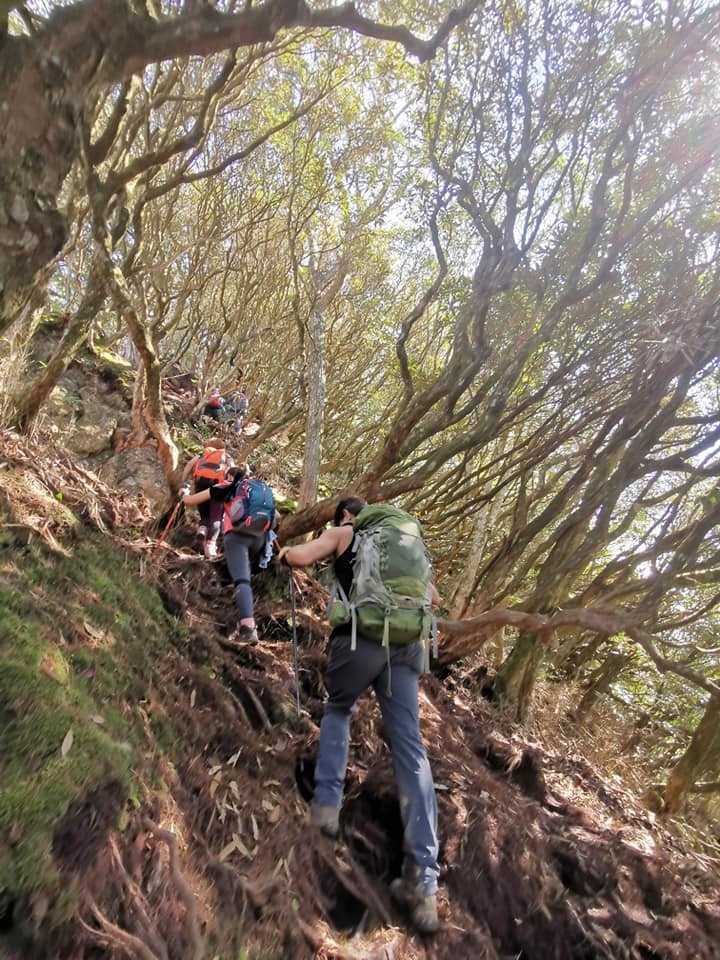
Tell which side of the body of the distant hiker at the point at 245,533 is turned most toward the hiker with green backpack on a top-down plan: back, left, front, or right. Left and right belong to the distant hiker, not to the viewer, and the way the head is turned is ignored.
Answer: back

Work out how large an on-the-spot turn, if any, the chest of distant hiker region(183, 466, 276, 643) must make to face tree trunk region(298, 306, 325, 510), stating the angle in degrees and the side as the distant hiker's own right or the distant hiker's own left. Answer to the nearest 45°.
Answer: approximately 45° to the distant hiker's own right

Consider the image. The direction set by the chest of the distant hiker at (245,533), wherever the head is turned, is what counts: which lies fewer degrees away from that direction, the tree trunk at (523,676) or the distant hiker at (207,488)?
the distant hiker

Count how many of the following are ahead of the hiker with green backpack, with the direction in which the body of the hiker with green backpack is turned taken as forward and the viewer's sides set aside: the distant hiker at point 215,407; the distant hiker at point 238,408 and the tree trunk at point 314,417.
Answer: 3

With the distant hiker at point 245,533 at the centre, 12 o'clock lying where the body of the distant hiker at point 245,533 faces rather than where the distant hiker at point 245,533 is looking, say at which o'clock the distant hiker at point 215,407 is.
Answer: the distant hiker at point 215,407 is roughly at 1 o'clock from the distant hiker at point 245,533.

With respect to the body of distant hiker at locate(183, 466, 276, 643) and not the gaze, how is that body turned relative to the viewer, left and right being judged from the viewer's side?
facing away from the viewer and to the left of the viewer

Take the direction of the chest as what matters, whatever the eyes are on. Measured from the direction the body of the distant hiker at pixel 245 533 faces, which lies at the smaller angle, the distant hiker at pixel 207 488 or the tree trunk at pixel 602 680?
the distant hiker

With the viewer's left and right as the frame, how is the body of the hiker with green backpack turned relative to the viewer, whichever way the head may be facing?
facing away from the viewer and to the left of the viewer

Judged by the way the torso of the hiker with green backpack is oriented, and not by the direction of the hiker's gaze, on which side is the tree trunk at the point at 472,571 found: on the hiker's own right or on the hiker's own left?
on the hiker's own right

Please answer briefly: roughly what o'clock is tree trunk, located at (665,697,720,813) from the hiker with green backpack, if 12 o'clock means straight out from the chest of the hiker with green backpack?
The tree trunk is roughly at 3 o'clock from the hiker with green backpack.
